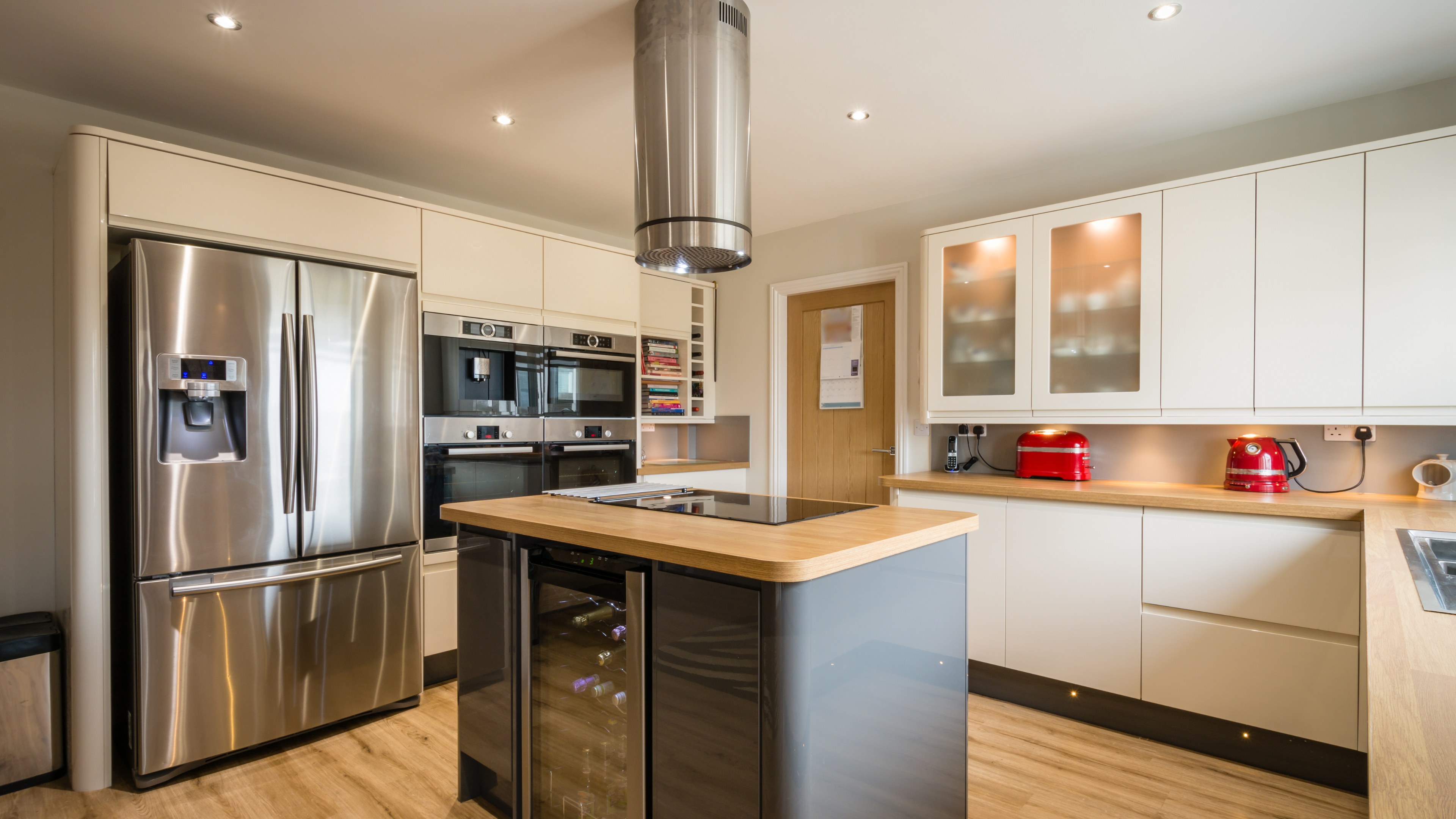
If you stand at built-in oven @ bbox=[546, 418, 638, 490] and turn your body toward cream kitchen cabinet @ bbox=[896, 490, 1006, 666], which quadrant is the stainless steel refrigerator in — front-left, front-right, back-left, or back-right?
back-right

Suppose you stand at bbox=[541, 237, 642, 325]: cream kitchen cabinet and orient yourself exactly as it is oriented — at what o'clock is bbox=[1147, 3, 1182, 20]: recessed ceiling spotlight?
The recessed ceiling spotlight is roughly at 12 o'clock from the cream kitchen cabinet.

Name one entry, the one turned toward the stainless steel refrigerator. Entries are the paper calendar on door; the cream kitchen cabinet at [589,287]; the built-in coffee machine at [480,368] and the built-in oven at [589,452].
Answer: the paper calendar on door

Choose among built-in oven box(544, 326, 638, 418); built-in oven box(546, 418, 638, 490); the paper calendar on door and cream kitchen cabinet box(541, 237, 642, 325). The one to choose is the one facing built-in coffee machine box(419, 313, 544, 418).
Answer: the paper calendar on door

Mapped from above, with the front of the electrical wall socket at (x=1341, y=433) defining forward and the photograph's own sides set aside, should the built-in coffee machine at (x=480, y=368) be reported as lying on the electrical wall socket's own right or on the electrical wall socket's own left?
on the electrical wall socket's own right

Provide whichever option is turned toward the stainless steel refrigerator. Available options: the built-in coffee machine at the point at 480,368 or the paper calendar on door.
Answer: the paper calendar on door
